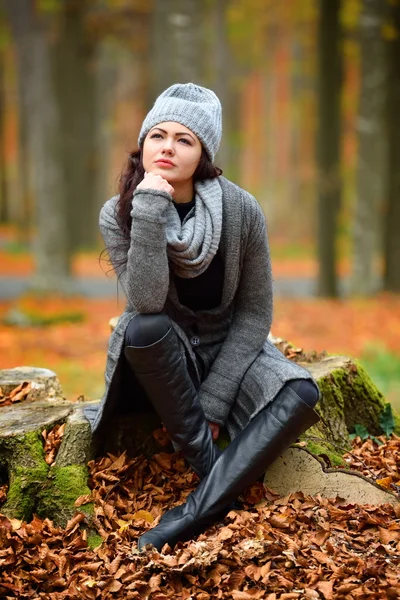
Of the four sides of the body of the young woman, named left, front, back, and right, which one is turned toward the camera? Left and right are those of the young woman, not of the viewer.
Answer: front

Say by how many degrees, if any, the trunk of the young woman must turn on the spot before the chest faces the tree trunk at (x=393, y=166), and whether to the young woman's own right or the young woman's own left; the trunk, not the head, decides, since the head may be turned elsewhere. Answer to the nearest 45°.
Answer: approximately 180°

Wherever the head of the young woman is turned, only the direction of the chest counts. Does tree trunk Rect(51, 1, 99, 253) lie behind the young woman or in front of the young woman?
behind

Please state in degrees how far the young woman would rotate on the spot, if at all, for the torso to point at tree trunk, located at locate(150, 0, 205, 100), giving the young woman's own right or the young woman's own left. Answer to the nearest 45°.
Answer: approximately 180°

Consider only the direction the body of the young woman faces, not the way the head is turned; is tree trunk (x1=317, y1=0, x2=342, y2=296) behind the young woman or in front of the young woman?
behind

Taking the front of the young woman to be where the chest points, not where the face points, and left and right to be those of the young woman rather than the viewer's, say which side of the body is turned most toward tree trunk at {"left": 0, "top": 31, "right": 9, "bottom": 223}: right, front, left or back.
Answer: back
